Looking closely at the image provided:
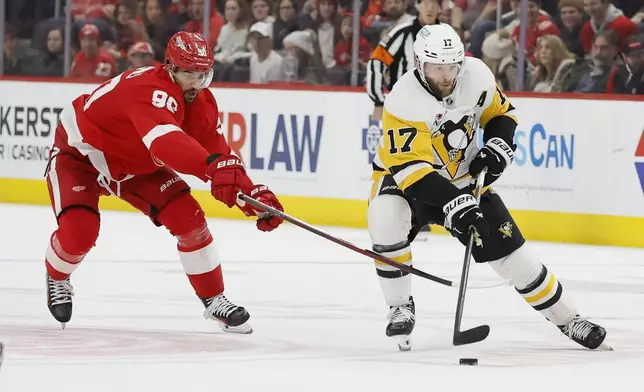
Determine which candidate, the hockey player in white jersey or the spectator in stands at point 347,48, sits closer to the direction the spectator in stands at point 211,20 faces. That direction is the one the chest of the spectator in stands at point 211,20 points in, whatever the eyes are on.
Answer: the hockey player in white jersey

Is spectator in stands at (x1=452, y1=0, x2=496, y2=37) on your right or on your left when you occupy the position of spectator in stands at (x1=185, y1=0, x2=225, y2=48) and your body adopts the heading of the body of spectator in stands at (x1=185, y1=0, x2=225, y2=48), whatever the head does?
on your left

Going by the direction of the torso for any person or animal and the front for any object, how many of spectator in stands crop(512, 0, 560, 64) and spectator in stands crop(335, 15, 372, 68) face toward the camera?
2

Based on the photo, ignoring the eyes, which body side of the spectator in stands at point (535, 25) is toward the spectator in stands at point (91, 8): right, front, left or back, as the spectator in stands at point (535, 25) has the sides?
right

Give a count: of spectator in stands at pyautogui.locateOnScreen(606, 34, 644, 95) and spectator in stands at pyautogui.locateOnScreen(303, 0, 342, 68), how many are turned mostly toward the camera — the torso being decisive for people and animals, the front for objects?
2

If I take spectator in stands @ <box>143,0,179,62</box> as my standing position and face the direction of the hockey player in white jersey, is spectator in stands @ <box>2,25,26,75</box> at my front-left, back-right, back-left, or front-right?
back-right

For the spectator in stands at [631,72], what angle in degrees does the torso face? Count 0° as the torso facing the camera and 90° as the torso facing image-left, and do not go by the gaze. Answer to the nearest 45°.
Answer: approximately 0°
